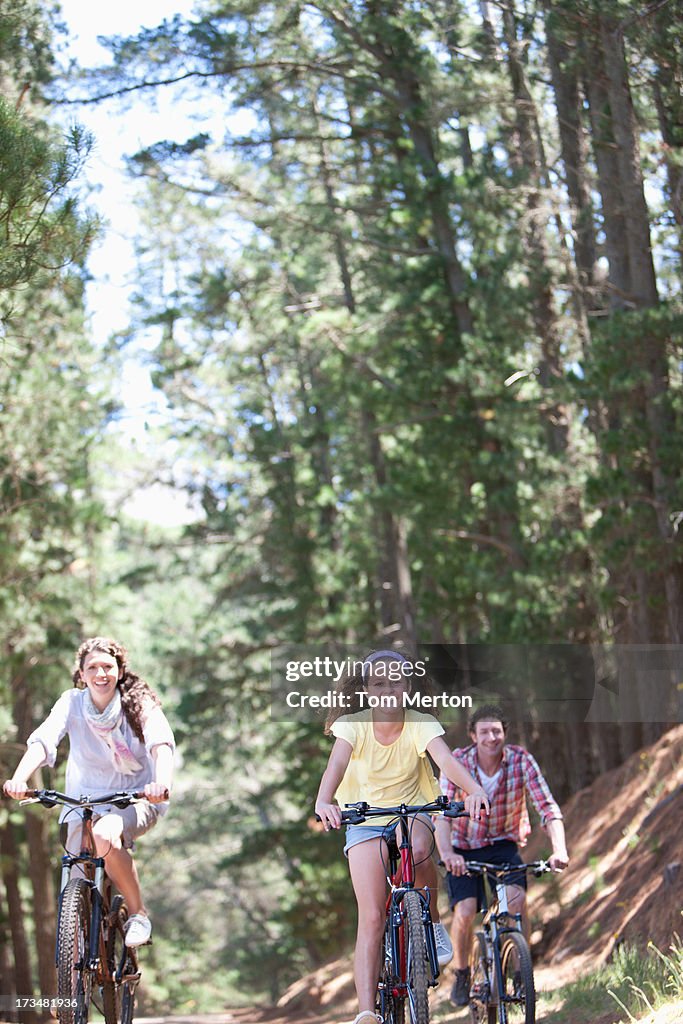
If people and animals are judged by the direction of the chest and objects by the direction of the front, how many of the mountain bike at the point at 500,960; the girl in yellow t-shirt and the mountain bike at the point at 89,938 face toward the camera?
3

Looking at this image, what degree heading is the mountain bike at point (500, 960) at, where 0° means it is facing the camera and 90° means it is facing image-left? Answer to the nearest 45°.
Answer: approximately 0°

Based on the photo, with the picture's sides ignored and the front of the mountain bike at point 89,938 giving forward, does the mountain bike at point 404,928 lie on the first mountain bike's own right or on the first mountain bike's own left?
on the first mountain bike's own left

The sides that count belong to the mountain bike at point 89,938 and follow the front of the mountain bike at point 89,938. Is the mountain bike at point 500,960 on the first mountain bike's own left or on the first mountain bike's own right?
on the first mountain bike's own left

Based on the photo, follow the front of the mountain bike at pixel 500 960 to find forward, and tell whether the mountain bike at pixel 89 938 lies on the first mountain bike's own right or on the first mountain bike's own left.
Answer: on the first mountain bike's own right

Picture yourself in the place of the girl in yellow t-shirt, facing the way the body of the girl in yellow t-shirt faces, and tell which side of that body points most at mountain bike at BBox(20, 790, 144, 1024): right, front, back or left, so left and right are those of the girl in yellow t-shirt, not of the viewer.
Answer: right
